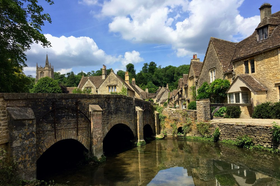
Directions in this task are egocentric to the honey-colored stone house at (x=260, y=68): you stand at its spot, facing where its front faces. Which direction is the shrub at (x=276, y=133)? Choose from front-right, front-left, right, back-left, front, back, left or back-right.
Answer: front-left

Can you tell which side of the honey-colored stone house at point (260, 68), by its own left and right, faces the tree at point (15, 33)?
front

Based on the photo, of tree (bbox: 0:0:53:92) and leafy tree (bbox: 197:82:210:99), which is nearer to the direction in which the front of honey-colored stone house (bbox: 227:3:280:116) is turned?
the tree

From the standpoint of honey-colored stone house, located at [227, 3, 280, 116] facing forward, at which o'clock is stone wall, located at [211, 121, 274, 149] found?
The stone wall is roughly at 11 o'clock from the honey-colored stone house.

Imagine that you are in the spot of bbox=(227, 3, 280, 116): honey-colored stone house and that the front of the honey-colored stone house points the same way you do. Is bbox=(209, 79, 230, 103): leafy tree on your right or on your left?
on your right

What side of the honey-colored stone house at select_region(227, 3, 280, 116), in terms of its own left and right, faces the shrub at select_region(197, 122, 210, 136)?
front

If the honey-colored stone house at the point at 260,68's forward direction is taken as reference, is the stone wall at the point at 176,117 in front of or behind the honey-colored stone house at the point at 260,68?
in front

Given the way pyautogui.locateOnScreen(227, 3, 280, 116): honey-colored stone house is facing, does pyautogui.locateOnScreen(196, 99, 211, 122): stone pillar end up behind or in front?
in front
